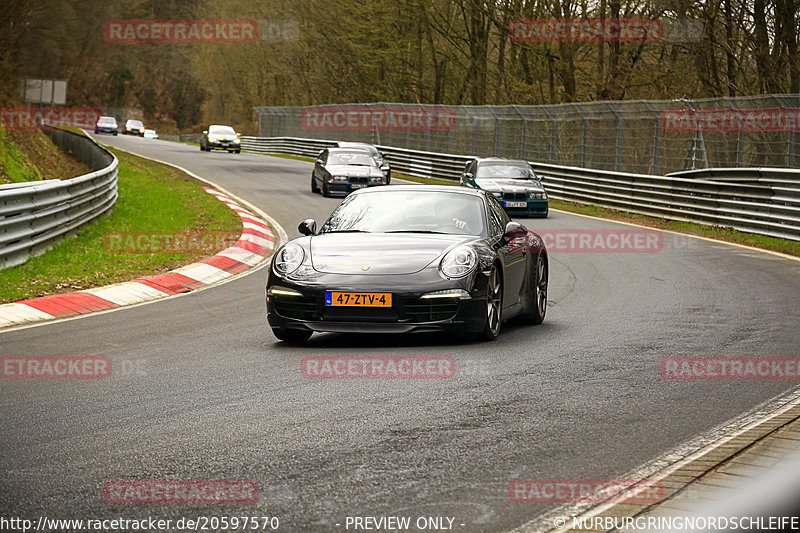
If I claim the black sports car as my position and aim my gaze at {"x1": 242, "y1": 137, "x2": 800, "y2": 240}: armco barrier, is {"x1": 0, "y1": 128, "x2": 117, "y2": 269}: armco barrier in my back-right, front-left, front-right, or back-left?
front-left

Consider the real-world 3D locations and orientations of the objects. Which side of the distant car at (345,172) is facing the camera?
front

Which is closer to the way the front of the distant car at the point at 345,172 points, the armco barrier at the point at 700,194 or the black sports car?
the black sports car

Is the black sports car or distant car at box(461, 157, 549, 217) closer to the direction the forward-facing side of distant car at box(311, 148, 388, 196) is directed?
the black sports car

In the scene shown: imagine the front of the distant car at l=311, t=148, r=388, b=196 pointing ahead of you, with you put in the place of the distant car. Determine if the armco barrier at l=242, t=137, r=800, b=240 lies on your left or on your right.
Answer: on your left

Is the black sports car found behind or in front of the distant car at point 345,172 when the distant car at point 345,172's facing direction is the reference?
in front

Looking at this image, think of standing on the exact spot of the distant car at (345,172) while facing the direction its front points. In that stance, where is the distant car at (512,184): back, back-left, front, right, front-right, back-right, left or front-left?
front-left
